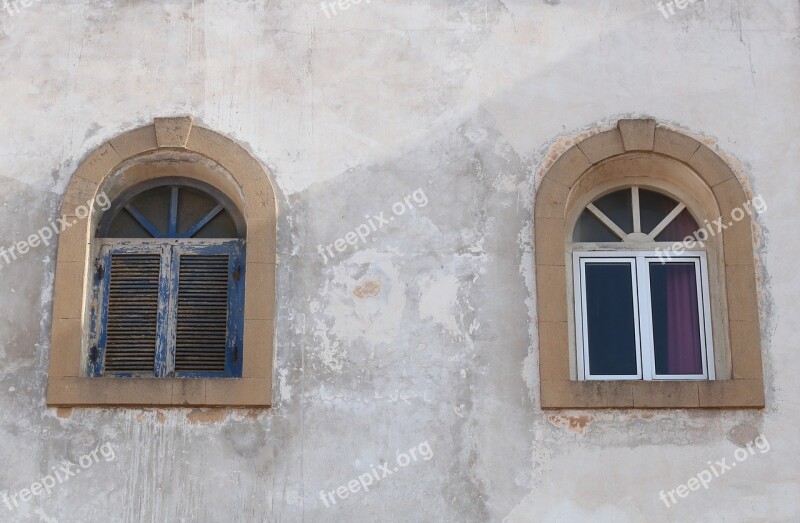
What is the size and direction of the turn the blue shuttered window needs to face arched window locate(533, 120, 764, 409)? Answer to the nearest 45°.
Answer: approximately 90° to its left

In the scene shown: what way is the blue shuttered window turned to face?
toward the camera

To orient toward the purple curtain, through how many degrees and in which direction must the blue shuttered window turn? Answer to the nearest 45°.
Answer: approximately 90° to its left

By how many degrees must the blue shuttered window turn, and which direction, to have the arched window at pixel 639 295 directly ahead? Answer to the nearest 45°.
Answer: approximately 90° to its left
